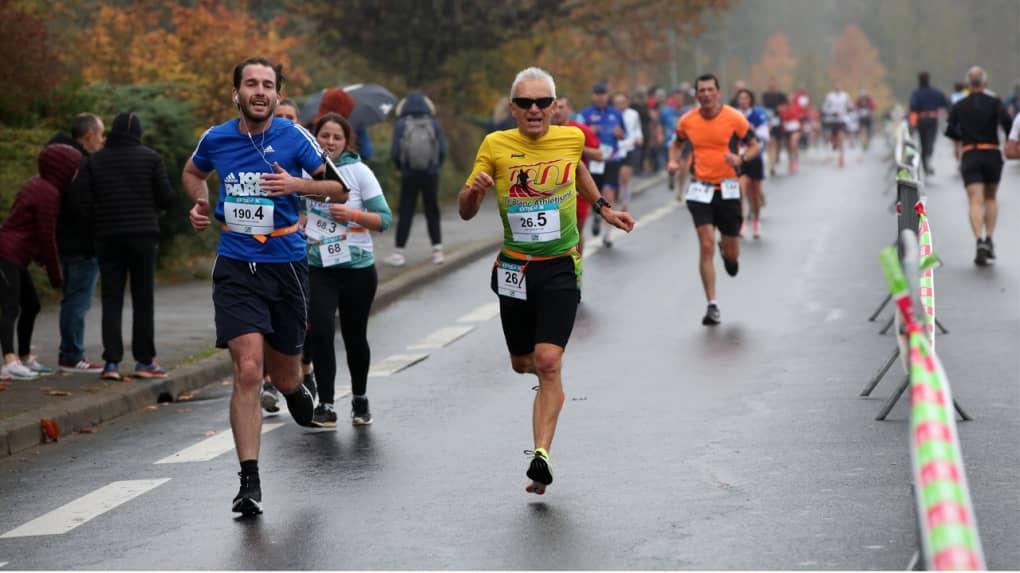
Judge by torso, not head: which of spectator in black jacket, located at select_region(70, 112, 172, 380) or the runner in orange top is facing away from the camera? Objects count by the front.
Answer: the spectator in black jacket

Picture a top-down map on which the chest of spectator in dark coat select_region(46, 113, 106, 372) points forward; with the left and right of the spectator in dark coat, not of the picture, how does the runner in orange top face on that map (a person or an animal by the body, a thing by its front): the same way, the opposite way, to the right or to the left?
to the right

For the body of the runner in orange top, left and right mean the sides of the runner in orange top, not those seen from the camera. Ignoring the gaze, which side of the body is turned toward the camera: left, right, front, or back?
front

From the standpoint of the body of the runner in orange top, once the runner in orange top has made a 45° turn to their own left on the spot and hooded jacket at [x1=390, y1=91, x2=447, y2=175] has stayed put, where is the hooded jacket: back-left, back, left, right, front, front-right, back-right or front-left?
back

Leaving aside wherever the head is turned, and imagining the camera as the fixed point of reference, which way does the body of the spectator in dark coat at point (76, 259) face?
to the viewer's right

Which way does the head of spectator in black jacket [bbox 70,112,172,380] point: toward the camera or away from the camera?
away from the camera

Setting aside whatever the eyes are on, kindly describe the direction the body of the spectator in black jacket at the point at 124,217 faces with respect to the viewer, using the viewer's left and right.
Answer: facing away from the viewer

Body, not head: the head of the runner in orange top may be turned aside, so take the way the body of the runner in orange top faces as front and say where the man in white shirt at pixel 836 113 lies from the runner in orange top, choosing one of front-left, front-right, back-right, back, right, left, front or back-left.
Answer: back

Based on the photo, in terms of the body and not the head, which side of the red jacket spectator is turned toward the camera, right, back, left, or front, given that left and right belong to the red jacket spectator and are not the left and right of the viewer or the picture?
right

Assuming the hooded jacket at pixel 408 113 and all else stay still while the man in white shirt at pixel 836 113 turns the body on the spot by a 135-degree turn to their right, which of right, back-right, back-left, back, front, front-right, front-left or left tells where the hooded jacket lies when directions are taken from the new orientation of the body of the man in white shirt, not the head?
back-left

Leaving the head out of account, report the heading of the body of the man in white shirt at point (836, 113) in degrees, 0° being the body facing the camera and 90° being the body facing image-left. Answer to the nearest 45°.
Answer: approximately 0°

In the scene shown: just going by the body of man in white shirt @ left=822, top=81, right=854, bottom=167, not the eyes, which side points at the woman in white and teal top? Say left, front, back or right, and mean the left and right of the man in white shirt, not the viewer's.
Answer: front

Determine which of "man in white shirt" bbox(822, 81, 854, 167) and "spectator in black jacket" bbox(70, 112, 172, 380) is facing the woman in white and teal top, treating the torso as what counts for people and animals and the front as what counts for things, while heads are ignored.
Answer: the man in white shirt
